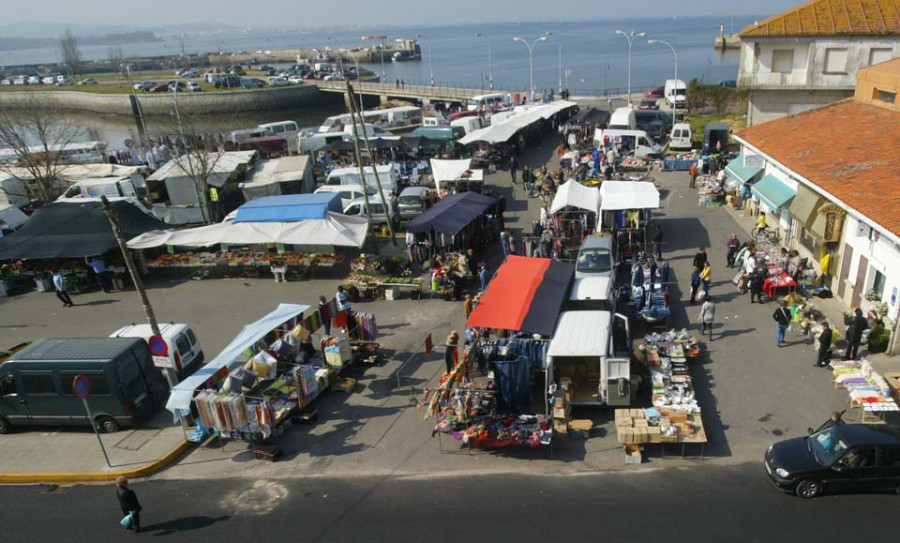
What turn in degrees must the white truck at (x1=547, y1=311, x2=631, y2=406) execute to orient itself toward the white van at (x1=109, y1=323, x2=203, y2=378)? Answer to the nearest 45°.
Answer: approximately 90° to its left

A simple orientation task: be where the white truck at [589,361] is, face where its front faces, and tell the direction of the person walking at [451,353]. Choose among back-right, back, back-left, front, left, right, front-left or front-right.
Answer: left

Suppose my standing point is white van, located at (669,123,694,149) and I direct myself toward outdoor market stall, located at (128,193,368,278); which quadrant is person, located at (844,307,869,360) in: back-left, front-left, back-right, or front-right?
front-left

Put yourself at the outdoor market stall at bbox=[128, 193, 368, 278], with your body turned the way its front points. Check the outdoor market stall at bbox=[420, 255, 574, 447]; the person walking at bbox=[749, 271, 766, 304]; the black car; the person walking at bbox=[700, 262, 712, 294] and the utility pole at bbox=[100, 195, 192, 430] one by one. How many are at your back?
0

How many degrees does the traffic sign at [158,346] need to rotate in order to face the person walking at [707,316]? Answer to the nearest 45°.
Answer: approximately 90° to its left

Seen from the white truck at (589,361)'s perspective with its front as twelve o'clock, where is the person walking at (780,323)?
The person walking is roughly at 2 o'clock from the white truck.

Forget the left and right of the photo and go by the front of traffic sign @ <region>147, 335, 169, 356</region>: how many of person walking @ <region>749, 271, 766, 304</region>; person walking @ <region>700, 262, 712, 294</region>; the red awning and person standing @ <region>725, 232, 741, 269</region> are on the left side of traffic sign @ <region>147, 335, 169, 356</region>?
4

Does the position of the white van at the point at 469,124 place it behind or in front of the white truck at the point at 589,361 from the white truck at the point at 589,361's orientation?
in front

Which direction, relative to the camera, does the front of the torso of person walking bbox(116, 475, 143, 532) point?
to the viewer's left

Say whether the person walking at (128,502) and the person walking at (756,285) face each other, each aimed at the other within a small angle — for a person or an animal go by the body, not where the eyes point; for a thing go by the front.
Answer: no

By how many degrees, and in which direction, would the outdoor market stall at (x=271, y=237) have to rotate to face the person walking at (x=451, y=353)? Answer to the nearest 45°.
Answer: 0° — it already faces them

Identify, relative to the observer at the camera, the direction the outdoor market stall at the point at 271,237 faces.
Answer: facing the viewer

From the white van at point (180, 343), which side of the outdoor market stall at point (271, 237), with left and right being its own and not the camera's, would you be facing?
front
